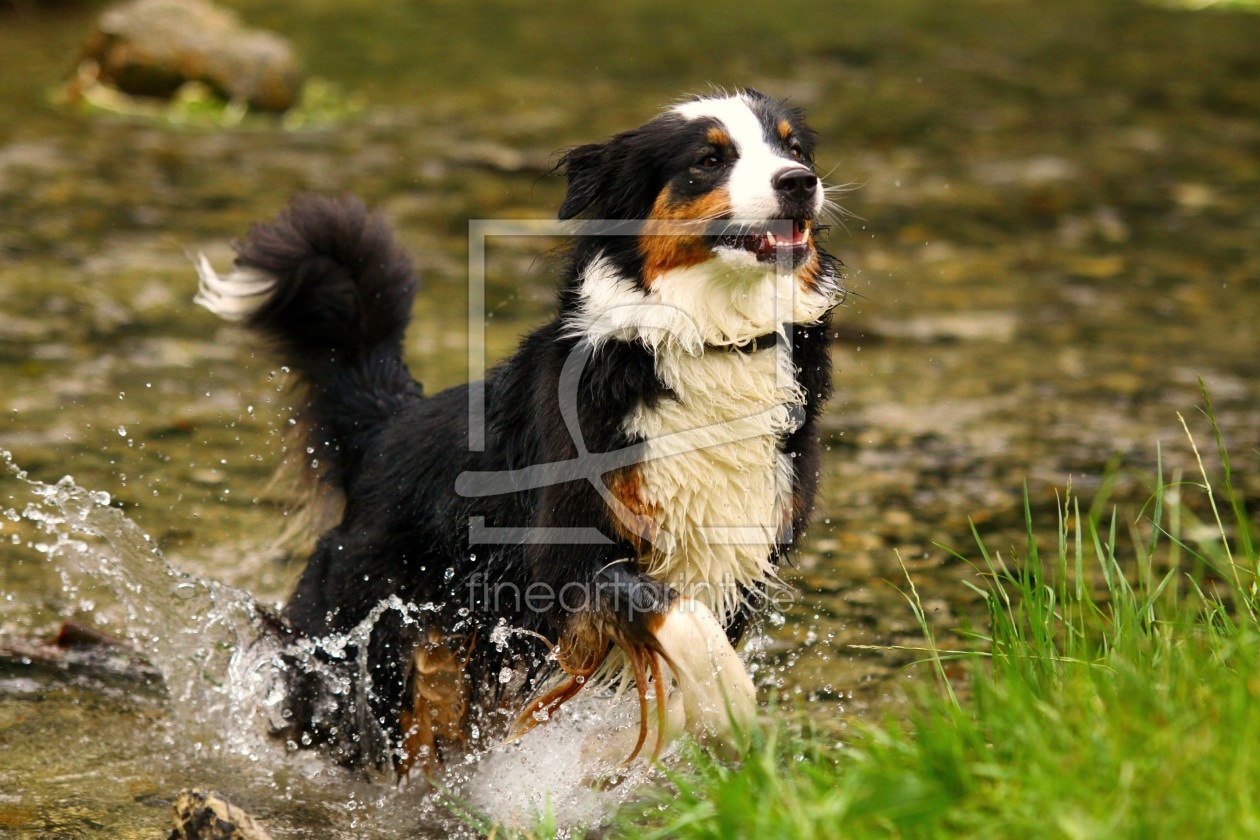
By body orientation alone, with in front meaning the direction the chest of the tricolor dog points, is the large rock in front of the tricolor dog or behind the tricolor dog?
behind

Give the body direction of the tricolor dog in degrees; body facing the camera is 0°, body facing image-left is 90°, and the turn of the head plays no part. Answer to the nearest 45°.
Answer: approximately 315°
